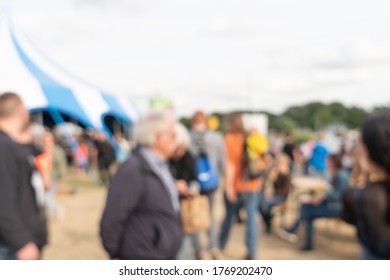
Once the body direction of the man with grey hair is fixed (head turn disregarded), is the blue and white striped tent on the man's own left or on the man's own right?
on the man's own left

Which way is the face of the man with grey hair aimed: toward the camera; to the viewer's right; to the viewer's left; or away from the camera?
to the viewer's right
